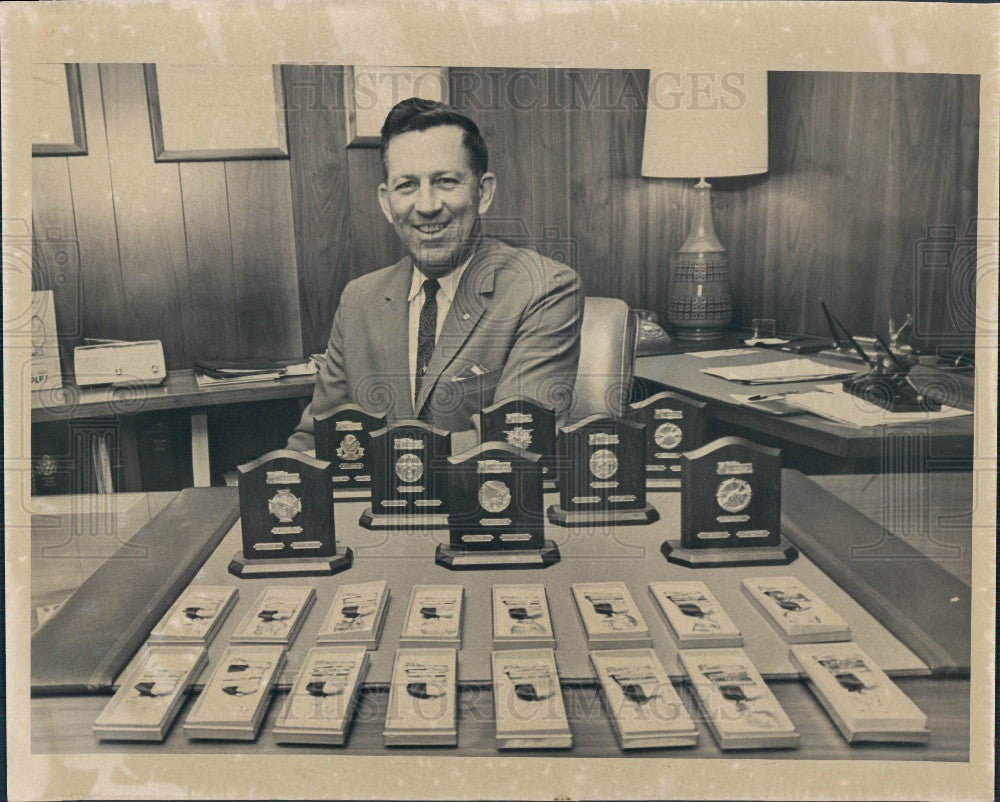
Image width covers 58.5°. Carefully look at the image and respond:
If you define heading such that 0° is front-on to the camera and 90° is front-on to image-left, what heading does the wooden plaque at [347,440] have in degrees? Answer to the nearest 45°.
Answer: approximately 0°

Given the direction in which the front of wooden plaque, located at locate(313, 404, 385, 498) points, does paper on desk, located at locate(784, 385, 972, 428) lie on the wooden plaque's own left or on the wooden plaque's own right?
on the wooden plaque's own left
